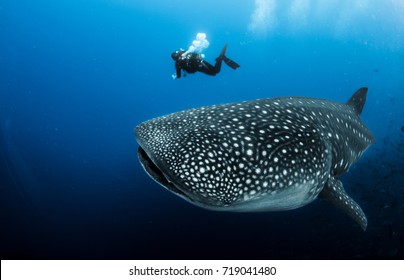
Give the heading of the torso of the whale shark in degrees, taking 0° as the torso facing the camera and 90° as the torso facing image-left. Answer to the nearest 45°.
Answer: approximately 45°
